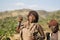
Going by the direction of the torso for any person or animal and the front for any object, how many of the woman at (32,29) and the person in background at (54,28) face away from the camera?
0

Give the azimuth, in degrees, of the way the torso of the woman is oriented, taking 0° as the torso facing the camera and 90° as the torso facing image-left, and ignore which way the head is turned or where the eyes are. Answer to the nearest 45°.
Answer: approximately 45°

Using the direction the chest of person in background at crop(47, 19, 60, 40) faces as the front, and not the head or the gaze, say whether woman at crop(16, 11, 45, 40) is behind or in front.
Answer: in front

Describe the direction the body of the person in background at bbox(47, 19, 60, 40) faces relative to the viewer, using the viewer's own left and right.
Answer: facing the viewer and to the left of the viewer

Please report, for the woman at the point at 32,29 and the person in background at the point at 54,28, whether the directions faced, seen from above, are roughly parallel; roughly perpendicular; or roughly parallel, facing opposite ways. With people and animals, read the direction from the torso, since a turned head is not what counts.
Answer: roughly parallel
